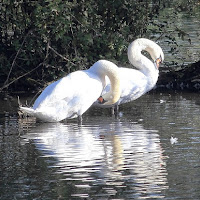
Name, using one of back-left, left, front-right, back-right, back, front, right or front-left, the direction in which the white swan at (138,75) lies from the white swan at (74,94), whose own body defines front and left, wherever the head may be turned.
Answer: front-left

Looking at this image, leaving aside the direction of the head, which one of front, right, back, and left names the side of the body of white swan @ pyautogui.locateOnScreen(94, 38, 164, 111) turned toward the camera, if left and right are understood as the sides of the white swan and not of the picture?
right

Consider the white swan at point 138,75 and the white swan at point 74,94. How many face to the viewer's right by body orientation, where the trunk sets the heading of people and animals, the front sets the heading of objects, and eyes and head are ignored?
2

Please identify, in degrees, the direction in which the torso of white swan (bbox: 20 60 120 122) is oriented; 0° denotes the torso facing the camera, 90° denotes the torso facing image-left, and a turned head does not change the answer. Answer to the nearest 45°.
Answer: approximately 270°

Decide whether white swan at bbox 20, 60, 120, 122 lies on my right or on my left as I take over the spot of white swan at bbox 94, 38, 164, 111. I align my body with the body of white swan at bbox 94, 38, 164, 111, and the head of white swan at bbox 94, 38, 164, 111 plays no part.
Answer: on my right
